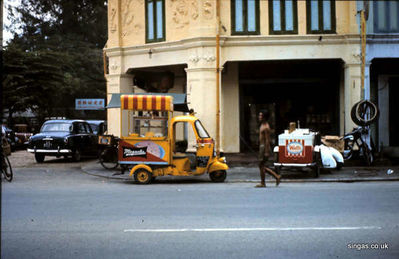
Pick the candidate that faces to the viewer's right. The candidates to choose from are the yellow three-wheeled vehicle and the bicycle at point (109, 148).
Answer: the yellow three-wheeled vehicle

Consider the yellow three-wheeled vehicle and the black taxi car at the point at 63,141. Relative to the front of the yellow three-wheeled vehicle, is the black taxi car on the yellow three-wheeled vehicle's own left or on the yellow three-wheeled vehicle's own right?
on the yellow three-wheeled vehicle's own left

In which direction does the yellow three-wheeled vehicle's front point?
to the viewer's right

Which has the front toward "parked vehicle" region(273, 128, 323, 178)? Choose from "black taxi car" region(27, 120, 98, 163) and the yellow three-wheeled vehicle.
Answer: the yellow three-wheeled vehicle

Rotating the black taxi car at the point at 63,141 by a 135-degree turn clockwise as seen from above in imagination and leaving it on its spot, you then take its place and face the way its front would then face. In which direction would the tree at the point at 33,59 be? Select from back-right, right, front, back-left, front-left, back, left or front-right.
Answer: front
